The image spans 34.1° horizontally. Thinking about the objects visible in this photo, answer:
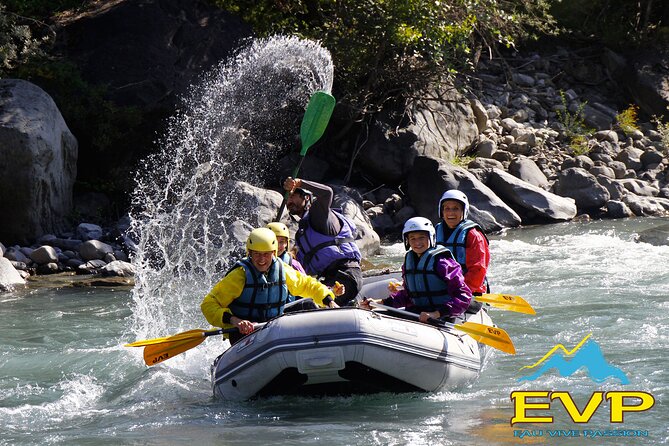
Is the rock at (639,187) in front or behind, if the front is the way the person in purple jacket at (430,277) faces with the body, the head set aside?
behind

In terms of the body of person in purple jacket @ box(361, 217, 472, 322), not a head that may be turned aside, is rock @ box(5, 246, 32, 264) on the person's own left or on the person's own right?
on the person's own right

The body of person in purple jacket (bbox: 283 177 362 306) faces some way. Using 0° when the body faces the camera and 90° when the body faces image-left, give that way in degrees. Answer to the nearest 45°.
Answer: approximately 90°

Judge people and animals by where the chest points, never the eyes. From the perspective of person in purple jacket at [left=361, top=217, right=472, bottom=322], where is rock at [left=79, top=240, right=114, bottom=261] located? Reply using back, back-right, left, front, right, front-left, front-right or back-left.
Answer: right

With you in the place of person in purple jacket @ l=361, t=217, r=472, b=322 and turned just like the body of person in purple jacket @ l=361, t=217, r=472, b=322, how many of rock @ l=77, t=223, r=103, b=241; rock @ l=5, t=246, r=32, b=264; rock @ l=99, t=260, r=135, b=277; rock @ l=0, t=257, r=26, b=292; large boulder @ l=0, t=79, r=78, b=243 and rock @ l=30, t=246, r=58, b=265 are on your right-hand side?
6

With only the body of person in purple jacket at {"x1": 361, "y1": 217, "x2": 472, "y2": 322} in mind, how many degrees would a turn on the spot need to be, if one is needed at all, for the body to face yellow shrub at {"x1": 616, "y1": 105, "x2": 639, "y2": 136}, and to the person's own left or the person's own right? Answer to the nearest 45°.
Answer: approximately 135° to the person's own right

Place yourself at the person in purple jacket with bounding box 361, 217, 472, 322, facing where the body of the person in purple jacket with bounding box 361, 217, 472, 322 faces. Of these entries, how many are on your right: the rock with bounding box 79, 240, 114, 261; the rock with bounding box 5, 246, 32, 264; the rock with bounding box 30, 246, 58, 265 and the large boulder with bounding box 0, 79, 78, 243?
4

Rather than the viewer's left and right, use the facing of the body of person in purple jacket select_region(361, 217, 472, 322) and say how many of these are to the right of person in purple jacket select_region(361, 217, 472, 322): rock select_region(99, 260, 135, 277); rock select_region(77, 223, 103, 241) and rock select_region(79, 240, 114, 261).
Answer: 3

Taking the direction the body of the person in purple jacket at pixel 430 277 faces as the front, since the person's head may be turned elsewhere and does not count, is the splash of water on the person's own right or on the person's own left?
on the person's own right

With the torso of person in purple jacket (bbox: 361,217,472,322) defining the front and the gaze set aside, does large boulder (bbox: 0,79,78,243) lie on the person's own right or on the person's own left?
on the person's own right

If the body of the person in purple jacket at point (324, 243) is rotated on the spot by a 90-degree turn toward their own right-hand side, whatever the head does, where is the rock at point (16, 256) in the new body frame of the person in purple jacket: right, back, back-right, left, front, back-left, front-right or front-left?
front-left

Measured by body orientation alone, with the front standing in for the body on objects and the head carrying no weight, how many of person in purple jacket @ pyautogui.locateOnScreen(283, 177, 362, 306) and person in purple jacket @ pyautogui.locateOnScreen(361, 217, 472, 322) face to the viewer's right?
0

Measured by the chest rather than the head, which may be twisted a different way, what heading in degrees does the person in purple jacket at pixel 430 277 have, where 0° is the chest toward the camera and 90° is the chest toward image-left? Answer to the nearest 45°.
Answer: approximately 45°

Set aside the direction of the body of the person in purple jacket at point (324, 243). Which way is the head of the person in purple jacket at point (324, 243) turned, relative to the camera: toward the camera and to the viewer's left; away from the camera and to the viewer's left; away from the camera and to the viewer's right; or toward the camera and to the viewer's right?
toward the camera and to the viewer's left

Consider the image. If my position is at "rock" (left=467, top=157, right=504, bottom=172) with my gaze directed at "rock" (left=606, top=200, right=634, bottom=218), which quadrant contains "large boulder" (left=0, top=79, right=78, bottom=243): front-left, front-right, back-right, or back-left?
back-right

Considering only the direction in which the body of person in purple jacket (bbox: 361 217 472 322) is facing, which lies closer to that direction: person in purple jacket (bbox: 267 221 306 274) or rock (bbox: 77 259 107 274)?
the person in purple jacket
